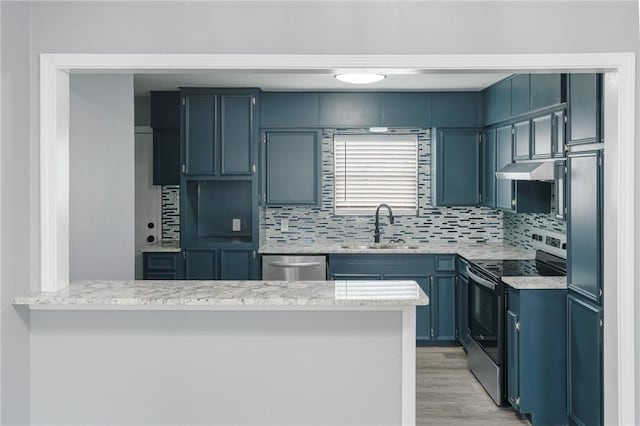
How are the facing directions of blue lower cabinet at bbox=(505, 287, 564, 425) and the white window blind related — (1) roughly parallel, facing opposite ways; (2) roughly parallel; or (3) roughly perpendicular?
roughly perpendicular

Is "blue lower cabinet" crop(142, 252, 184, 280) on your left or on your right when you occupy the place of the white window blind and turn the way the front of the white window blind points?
on your right

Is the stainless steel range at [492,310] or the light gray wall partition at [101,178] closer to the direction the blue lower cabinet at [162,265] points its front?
the light gray wall partition

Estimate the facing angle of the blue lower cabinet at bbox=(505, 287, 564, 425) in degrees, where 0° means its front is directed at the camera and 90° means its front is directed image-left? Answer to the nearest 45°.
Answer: approximately 90°

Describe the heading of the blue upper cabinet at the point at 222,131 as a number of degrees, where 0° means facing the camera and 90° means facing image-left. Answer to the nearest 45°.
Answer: approximately 0°

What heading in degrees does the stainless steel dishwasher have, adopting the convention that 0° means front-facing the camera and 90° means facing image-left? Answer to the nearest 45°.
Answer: approximately 0°

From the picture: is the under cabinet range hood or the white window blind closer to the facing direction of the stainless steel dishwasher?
the under cabinet range hood
